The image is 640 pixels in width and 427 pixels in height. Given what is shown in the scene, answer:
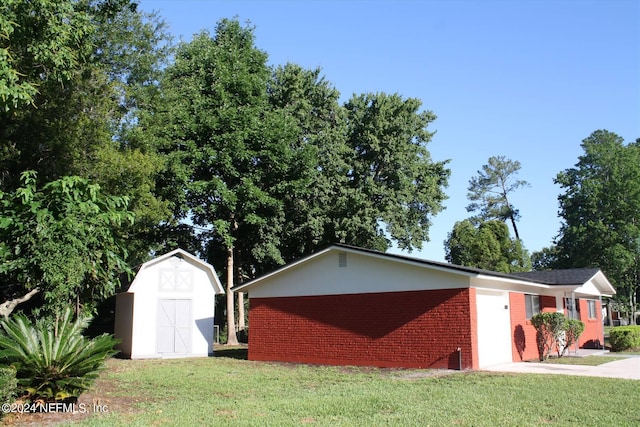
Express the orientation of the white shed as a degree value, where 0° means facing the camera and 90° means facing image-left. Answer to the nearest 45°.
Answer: approximately 0°

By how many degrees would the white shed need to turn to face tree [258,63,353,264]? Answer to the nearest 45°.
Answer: approximately 135° to its left

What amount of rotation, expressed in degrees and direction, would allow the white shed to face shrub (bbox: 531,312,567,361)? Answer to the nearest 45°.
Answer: approximately 45° to its left

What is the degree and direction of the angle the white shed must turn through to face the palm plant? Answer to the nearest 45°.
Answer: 0° — it already faces it

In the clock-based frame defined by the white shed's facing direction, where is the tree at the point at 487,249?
The tree is roughly at 8 o'clock from the white shed.

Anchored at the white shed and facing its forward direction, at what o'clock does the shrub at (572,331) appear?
The shrub is roughly at 10 o'clock from the white shed.

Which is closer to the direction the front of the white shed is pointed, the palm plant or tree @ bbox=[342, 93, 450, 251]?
the palm plant
